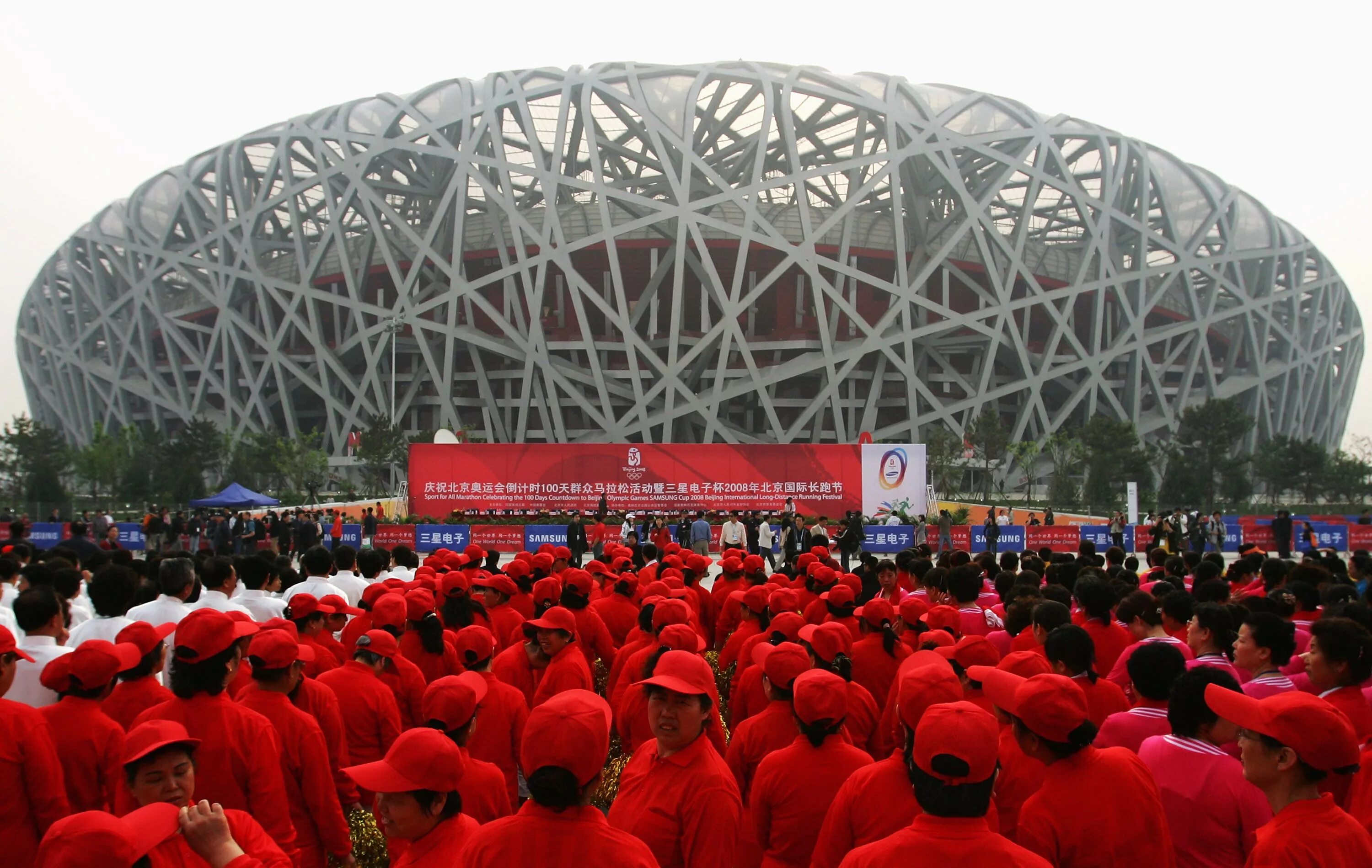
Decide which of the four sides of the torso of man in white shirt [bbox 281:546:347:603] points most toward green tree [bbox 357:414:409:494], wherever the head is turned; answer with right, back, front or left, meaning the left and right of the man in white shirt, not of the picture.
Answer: front

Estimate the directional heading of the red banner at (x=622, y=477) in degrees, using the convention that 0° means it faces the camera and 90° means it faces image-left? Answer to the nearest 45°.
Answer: approximately 0°

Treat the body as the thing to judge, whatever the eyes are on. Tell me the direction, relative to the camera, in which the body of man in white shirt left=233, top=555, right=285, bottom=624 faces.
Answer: away from the camera

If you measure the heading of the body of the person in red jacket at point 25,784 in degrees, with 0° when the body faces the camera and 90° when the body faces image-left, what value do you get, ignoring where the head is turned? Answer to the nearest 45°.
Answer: approximately 225°

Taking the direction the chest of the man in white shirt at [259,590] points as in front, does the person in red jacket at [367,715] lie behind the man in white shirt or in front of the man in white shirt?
behind

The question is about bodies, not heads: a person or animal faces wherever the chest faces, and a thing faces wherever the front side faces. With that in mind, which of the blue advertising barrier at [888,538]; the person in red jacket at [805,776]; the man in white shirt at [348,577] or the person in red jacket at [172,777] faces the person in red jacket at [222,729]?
the blue advertising barrier

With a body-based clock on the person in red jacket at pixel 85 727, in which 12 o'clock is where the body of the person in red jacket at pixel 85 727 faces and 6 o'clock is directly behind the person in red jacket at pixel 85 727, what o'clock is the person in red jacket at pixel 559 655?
the person in red jacket at pixel 559 655 is roughly at 1 o'clock from the person in red jacket at pixel 85 727.

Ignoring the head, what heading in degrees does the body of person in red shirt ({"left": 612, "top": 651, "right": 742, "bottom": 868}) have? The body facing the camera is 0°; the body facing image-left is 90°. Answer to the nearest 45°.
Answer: approximately 45°

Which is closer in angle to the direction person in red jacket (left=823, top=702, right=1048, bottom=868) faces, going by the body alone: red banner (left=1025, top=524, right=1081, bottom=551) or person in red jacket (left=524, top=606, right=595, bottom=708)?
the red banner

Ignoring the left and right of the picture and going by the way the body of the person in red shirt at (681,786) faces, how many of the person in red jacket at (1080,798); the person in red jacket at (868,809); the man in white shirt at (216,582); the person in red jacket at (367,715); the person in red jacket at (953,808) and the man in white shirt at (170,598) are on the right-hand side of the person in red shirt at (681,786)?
3

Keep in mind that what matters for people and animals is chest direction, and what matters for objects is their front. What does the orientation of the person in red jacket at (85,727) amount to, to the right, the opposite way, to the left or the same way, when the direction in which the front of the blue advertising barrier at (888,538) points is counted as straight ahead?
the opposite way

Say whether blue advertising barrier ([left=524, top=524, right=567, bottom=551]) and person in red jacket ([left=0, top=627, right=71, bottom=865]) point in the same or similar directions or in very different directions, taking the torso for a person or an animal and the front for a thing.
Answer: very different directions

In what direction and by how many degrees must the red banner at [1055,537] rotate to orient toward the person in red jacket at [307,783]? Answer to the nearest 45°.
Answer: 0° — it already faces them

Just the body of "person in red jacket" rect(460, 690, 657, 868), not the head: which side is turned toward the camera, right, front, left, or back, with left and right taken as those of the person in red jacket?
back

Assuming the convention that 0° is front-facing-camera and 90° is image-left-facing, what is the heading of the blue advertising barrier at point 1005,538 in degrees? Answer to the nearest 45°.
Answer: approximately 0°

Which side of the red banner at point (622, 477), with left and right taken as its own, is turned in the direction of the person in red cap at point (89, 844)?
front

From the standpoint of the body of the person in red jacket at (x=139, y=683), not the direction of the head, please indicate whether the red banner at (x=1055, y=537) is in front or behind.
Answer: in front

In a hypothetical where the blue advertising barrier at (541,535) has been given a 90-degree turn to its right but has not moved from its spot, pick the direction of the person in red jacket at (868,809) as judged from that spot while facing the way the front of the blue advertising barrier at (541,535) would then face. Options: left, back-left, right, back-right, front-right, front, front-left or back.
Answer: left
